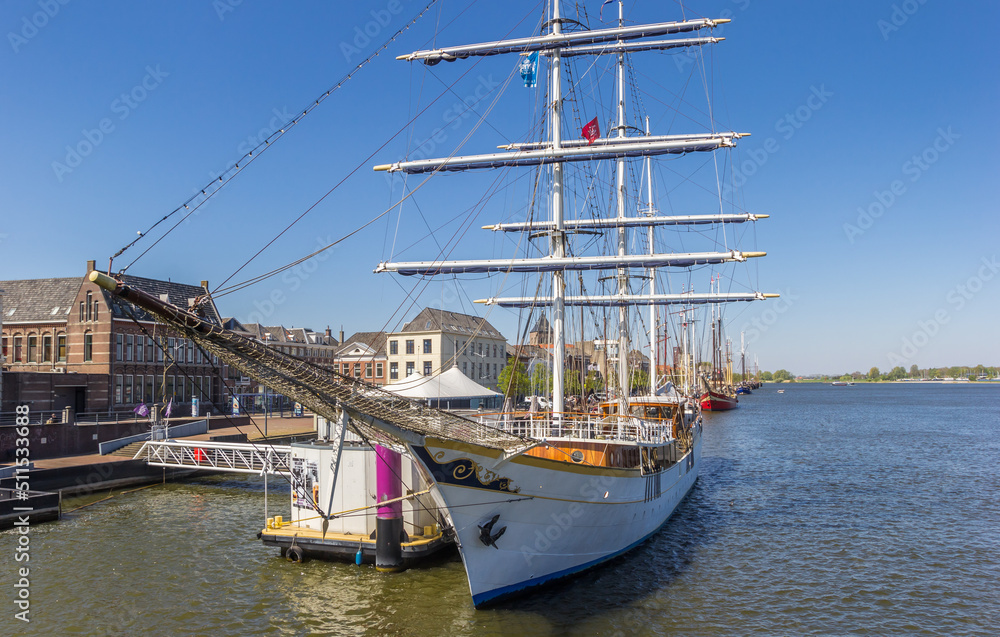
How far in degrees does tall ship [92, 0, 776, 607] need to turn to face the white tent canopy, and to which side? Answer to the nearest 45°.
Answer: approximately 135° to its right

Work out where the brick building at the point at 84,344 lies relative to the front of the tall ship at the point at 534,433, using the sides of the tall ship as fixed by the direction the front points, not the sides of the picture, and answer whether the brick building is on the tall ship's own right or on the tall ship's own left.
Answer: on the tall ship's own right

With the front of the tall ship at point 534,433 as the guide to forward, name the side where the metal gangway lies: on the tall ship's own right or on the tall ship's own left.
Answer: on the tall ship's own right

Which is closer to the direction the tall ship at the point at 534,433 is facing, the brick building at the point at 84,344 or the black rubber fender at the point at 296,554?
the black rubber fender

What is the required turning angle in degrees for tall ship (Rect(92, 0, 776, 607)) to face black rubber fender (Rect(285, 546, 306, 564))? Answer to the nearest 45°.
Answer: approximately 45° to its right

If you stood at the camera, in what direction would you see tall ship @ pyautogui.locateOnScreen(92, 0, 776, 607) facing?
facing the viewer and to the left of the viewer
